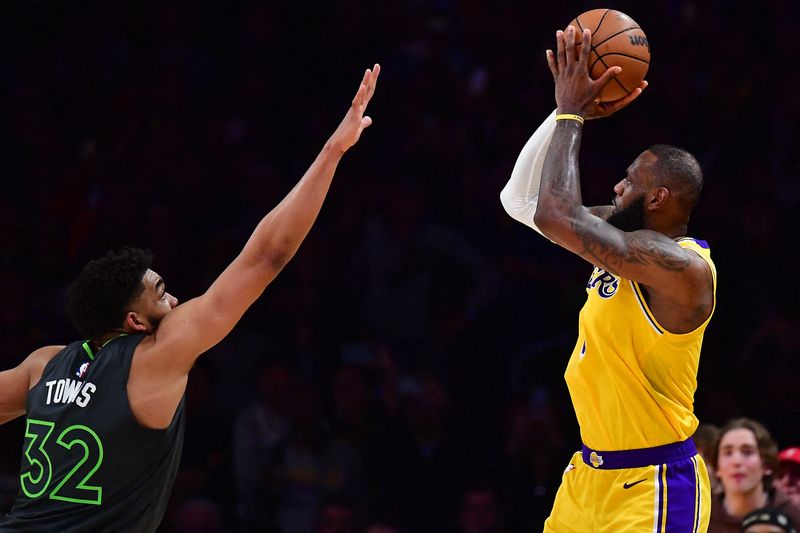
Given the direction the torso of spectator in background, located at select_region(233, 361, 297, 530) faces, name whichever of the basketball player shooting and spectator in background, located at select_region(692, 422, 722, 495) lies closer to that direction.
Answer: the basketball player shooting

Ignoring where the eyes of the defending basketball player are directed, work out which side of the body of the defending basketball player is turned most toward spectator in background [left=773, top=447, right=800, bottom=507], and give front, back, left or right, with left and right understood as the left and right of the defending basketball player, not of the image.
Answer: front

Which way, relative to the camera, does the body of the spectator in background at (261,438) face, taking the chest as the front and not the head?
toward the camera

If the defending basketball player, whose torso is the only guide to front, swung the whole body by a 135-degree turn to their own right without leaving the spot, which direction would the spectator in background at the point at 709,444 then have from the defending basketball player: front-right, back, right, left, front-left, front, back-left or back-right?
back-left

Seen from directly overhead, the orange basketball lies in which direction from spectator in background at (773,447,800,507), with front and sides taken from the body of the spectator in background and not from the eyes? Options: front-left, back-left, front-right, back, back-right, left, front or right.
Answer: front

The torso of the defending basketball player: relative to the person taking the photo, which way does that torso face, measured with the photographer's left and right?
facing away from the viewer and to the right of the viewer

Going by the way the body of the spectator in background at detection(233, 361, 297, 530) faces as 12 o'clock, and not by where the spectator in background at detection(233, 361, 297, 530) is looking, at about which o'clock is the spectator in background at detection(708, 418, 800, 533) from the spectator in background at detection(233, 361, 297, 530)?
the spectator in background at detection(708, 418, 800, 533) is roughly at 10 o'clock from the spectator in background at detection(233, 361, 297, 530).

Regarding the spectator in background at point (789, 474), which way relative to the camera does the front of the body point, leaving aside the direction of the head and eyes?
toward the camera

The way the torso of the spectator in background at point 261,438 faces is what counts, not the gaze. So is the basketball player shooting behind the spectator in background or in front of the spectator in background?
in front

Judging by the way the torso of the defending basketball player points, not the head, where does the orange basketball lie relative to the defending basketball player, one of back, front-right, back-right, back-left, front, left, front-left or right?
front-right

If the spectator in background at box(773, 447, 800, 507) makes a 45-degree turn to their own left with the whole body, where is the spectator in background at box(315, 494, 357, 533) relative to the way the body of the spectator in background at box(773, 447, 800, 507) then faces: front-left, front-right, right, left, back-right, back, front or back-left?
back-right

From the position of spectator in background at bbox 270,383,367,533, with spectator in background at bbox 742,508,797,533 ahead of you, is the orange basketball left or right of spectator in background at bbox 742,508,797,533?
right
